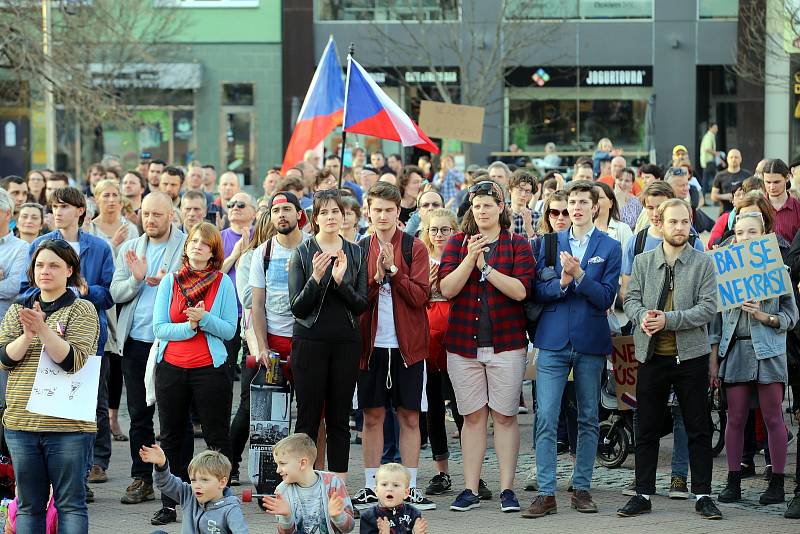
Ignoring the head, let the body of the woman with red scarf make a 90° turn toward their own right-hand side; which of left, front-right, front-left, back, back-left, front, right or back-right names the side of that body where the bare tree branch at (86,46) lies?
right

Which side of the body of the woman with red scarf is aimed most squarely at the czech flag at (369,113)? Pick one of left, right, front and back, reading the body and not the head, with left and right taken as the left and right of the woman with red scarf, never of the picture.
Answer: back

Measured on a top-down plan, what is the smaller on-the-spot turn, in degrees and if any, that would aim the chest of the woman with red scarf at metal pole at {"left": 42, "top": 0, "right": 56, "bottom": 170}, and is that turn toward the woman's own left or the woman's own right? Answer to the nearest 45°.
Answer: approximately 180°

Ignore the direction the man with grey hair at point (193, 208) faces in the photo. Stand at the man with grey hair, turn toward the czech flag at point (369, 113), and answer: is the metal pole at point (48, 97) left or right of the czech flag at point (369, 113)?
left

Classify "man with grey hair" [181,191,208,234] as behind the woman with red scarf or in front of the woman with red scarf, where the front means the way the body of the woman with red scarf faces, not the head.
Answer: behind

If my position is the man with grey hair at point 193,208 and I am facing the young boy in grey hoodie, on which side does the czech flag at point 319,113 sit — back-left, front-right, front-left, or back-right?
back-left

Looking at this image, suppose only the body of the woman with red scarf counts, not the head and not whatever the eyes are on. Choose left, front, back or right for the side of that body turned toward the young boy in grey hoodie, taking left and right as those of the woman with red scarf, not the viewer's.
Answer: front

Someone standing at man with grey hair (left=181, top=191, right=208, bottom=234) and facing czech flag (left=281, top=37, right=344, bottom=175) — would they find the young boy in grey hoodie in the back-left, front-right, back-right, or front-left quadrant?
back-right

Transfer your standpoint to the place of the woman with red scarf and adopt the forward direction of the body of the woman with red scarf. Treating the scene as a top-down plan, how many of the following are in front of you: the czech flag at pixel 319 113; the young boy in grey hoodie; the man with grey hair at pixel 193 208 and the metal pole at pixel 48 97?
1

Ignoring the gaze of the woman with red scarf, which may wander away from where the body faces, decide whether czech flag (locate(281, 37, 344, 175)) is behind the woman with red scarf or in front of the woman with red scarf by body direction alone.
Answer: behind
